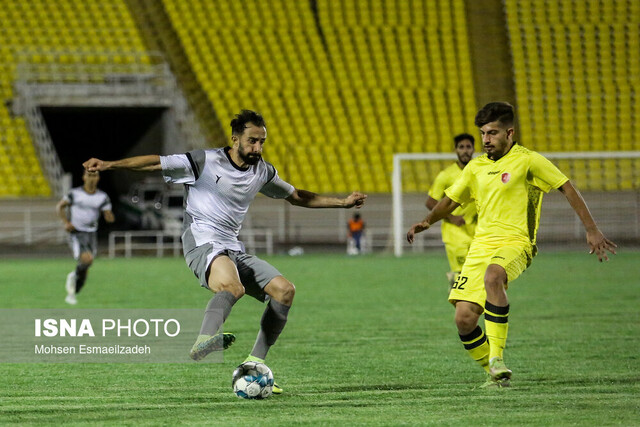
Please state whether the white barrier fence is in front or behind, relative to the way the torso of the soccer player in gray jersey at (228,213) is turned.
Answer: behind

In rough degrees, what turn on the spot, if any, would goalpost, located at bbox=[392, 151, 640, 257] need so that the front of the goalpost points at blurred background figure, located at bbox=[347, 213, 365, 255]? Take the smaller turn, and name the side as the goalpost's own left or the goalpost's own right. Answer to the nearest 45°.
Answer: approximately 90° to the goalpost's own right

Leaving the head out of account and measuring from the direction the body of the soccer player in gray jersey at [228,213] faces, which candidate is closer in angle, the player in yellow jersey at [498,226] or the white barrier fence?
the player in yellow jersey

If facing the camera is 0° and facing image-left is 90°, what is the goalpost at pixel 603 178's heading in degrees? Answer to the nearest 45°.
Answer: approximately 0°

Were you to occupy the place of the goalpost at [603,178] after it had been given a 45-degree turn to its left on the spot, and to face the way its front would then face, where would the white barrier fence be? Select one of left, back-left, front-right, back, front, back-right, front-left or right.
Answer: back-right

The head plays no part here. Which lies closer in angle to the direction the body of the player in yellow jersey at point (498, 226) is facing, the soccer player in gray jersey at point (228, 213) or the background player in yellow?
the soccer player in gray jersey

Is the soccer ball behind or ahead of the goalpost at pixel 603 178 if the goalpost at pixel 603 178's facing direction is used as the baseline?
ahead

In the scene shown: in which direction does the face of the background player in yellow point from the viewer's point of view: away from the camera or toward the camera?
toward the camera

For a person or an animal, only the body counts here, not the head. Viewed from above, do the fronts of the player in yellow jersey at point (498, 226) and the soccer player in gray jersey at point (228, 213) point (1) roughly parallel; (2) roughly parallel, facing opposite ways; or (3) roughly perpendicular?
roughly perpendicular

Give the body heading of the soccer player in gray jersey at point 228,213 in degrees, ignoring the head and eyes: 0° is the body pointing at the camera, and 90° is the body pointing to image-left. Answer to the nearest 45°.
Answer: approximately 315°

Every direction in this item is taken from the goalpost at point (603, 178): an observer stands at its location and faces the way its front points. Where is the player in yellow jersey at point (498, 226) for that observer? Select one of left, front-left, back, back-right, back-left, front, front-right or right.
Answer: front

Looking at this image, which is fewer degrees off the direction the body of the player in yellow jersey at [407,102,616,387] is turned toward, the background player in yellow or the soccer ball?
the soccer ball

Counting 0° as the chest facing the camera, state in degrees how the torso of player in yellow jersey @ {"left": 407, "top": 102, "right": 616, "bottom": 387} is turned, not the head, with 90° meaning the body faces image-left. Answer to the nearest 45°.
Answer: approximately 45°

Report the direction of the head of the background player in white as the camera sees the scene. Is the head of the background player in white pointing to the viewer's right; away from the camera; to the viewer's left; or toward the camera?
toward the camera

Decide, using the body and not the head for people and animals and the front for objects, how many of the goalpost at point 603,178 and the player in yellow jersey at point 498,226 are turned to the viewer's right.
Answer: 0

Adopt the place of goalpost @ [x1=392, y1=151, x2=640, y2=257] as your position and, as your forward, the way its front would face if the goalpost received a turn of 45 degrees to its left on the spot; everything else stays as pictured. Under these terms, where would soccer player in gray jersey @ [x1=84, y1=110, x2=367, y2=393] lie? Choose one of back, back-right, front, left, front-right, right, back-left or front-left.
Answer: front-right

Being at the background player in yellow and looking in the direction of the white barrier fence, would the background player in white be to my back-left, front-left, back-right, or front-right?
front-left
